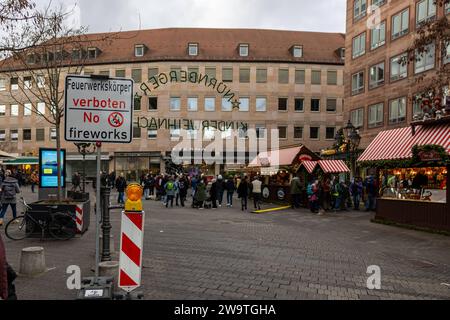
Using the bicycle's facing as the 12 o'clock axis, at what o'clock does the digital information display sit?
The digital information display is roughly at 3 o'clock from the bicycle.

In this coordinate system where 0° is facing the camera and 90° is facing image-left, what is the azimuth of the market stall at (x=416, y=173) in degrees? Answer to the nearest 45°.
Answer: approximately 45°

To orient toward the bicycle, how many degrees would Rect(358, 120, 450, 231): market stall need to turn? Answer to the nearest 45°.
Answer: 0° — it already faces it

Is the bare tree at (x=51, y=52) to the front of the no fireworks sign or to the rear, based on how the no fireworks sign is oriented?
to the rear

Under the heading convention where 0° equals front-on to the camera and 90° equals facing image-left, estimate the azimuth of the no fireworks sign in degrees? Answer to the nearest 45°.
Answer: approximately 0°

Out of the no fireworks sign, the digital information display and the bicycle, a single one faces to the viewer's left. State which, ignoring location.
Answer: the bicycle

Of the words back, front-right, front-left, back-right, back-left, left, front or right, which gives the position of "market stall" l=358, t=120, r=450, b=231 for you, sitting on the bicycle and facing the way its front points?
back

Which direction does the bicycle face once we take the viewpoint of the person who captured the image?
facing to the left of the viewer

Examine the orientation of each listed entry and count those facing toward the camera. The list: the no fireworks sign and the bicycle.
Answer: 1

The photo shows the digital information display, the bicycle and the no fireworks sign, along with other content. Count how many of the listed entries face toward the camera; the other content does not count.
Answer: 2

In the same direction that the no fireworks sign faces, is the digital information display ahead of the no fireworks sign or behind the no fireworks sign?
behind

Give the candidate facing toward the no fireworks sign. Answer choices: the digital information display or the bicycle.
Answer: the digital information display

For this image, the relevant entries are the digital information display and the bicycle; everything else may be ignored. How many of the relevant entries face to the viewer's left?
1
